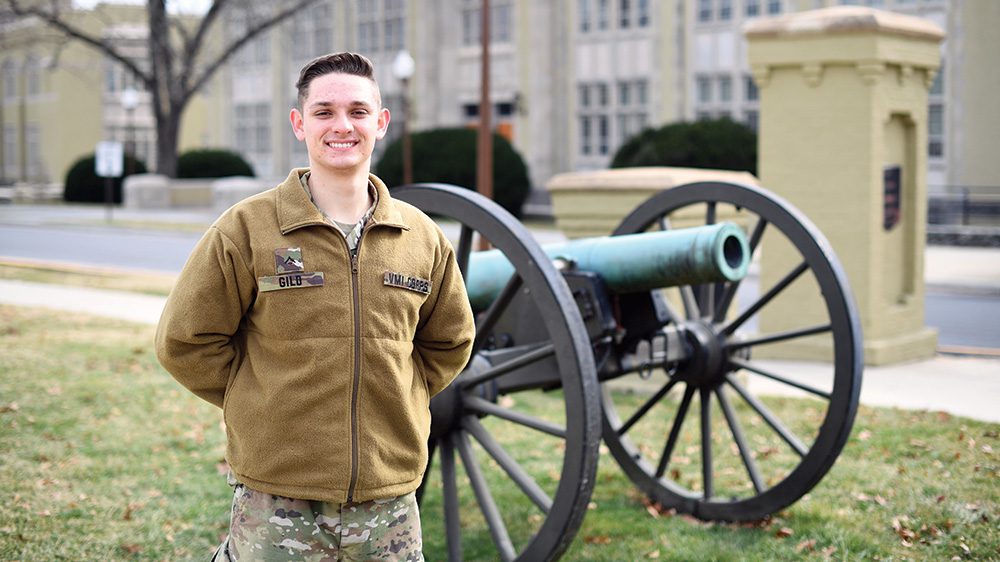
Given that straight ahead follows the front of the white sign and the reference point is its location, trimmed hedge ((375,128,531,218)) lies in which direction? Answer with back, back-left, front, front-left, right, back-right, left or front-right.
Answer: front-left

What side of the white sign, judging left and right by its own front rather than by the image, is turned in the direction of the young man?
front

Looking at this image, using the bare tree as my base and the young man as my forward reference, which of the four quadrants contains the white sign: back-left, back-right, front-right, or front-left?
front-right

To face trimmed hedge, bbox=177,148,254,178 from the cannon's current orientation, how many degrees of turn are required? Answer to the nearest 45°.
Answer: approximately 135° to its left

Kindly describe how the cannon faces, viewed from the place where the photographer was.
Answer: facing the viewer and to the right of the viewer

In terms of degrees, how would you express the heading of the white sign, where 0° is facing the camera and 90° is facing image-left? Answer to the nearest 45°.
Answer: approximately 0°

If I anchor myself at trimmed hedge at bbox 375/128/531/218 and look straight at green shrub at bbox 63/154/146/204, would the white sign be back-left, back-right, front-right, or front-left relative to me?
front-left

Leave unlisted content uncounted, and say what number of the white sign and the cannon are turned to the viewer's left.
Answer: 0

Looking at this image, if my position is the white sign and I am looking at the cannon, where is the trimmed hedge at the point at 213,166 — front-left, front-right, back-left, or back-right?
back-left

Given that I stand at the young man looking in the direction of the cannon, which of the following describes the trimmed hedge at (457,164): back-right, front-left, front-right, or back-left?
front-left

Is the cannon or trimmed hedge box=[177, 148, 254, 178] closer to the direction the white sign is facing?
the cannon

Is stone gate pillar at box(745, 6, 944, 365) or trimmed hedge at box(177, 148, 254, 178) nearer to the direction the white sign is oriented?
the stone gate pillar

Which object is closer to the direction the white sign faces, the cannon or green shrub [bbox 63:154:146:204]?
the cannon

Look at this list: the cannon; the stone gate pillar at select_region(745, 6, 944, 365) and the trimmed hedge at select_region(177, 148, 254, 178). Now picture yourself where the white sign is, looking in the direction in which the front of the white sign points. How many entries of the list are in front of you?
2

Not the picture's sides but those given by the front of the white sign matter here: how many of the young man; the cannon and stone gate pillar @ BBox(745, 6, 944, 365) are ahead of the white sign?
3

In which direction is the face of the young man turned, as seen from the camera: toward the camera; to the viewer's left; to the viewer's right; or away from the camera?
toward the camera
